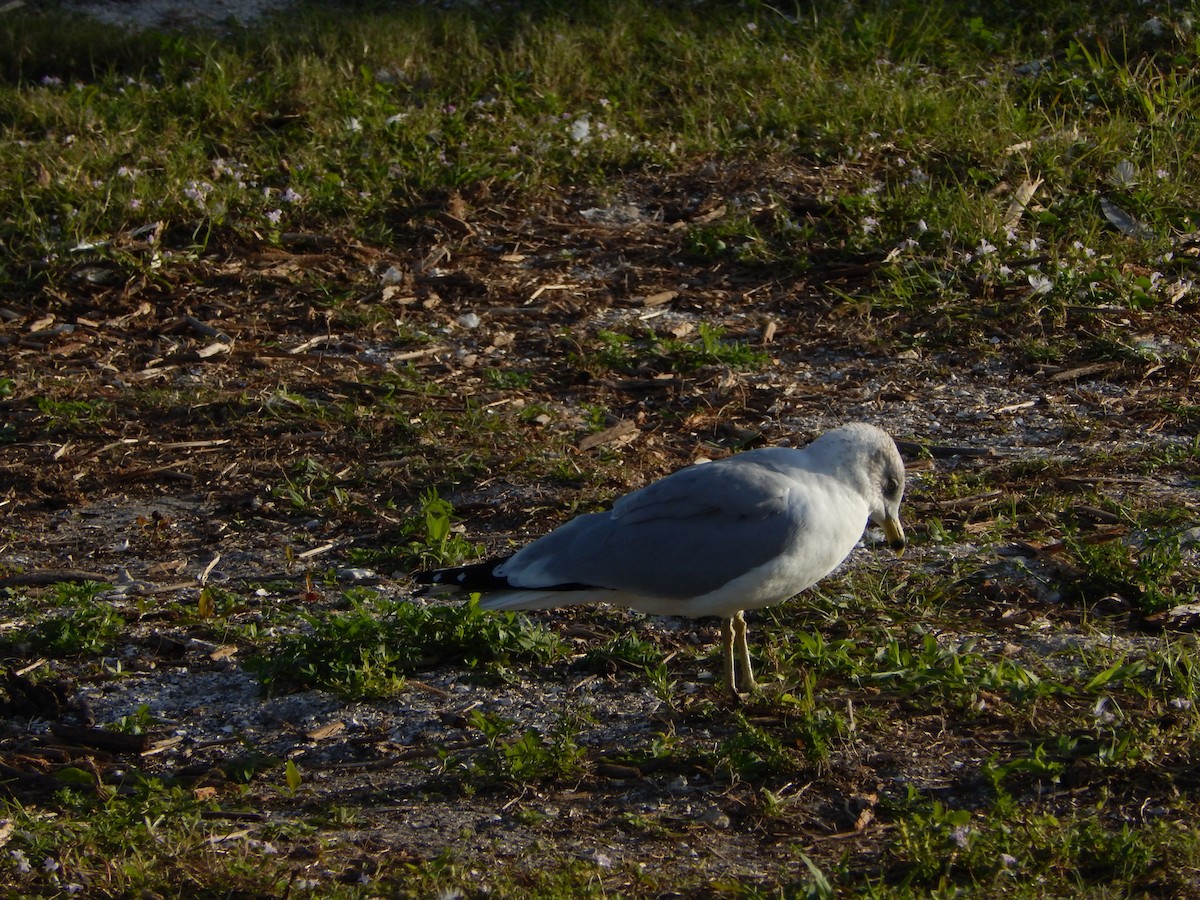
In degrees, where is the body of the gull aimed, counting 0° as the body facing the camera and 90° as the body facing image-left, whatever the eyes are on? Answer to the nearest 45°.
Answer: approximately 270°

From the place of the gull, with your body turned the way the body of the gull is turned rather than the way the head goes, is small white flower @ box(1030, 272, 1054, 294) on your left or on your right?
on your left
